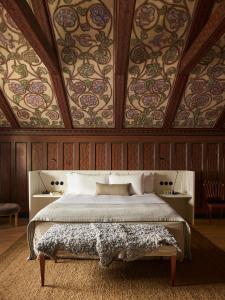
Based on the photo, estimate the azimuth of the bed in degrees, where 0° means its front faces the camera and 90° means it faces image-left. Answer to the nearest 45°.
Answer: approximately 0°
